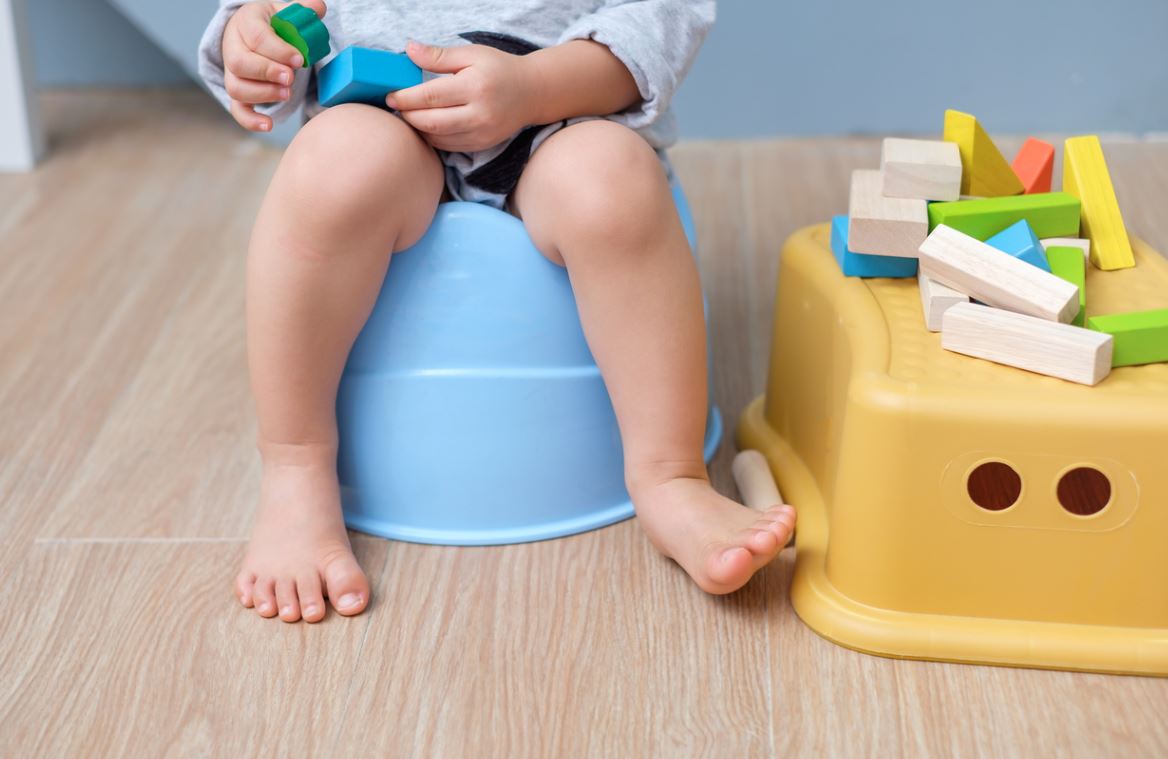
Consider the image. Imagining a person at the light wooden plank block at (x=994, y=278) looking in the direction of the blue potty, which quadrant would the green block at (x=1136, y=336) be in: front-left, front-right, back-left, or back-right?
back-left

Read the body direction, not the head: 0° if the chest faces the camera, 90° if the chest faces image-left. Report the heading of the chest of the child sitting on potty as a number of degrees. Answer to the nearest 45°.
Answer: approximately 0°
